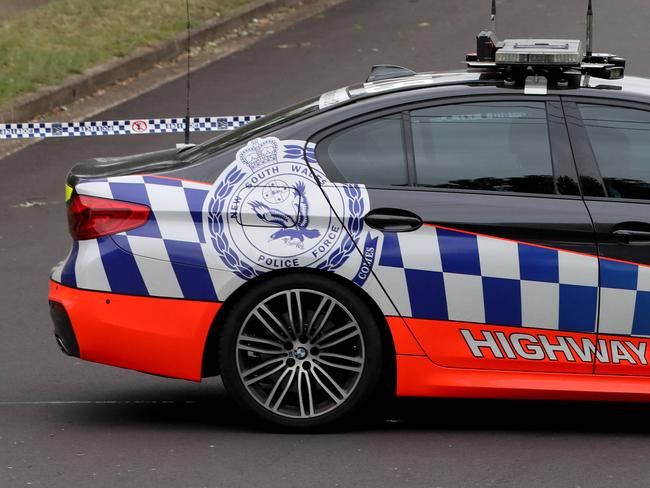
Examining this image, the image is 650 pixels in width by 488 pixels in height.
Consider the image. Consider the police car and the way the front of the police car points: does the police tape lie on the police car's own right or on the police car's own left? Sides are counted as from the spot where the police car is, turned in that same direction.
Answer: on the police car's own left

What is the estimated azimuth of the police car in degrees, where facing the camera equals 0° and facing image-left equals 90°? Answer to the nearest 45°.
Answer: approximately 270°
